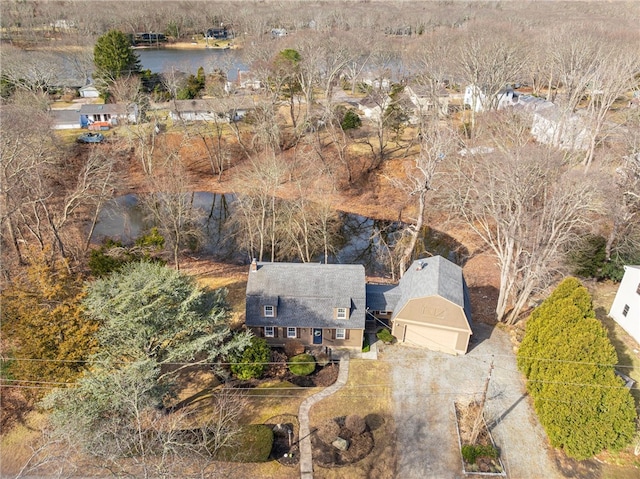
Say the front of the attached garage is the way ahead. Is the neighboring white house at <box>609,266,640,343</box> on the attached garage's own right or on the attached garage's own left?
on the attached garage's own left

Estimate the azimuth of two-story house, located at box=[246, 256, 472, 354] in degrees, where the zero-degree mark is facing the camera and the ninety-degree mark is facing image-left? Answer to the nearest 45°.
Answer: approximately 0°

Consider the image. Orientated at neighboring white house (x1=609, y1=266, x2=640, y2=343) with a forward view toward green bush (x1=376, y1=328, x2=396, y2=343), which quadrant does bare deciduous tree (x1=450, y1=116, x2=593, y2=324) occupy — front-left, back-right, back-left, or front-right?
front-right

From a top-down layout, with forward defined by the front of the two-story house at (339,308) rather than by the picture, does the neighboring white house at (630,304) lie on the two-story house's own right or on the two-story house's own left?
on the two-story house's own left

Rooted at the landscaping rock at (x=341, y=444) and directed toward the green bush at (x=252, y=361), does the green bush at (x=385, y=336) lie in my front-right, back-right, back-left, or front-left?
front-right

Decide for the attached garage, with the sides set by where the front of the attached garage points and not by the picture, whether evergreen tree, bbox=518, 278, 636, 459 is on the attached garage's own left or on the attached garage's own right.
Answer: on the attached garage's own left

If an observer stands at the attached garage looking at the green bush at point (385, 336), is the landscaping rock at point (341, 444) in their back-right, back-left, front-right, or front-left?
front-left

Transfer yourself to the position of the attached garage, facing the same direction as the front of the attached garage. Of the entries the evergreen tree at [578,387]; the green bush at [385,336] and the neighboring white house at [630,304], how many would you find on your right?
1

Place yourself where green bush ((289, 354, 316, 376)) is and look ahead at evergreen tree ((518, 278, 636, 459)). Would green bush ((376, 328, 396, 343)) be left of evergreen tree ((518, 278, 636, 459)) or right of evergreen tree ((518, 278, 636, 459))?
left

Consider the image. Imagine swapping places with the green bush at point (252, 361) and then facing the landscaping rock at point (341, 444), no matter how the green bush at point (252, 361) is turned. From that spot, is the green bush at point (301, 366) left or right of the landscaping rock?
left

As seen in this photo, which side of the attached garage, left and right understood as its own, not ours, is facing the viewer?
front

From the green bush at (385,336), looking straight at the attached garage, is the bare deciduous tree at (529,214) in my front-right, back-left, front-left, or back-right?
front-left

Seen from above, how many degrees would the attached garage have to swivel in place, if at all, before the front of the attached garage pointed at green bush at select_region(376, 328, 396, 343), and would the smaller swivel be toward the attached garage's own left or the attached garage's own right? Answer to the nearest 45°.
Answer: approximately 90° to the attached garage's own right
